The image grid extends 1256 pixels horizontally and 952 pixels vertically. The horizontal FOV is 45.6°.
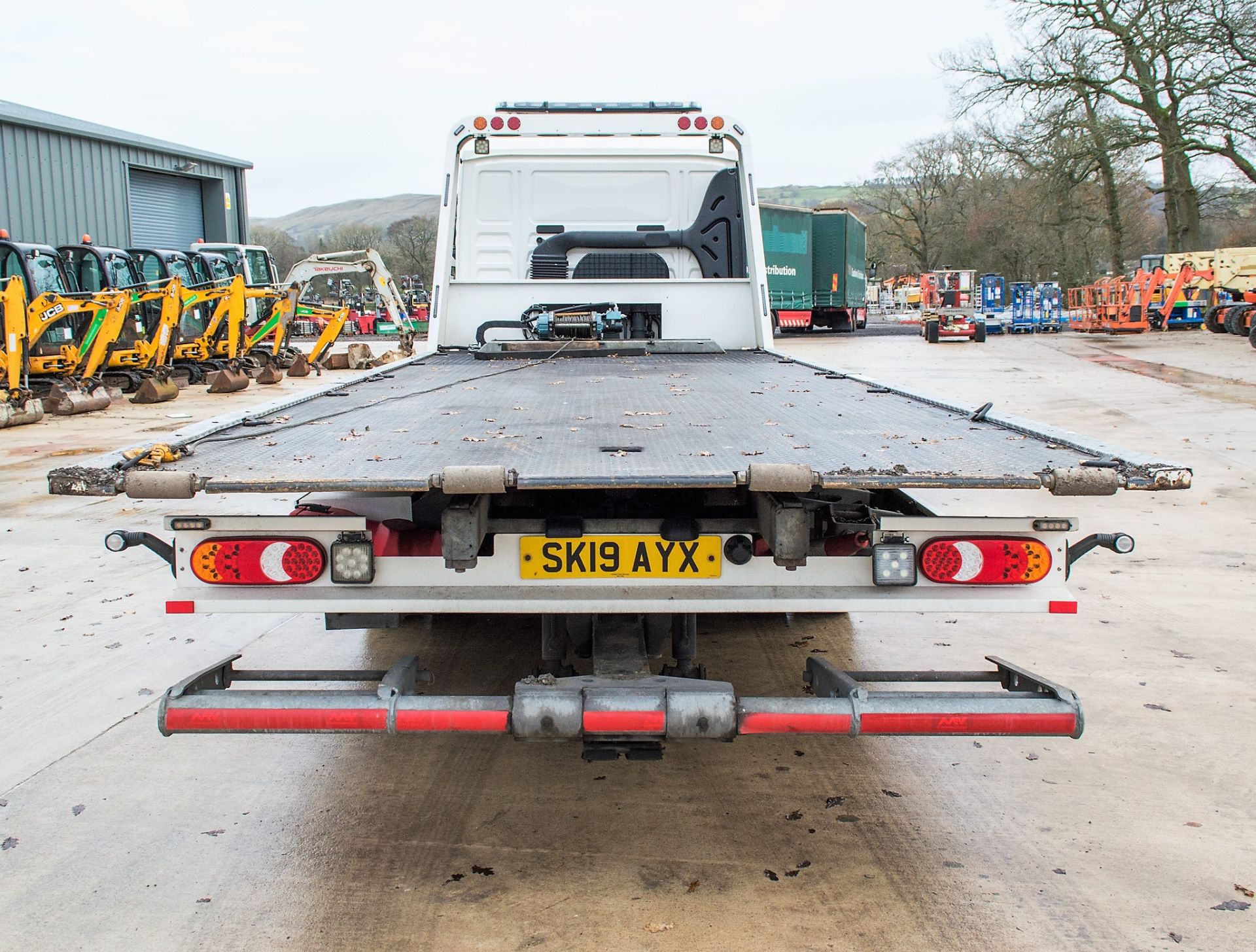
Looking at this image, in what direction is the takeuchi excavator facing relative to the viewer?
to the viewer's right

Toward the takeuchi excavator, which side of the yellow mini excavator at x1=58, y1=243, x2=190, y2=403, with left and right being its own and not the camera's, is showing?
left

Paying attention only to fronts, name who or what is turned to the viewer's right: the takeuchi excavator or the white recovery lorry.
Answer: the takeuchi excavator

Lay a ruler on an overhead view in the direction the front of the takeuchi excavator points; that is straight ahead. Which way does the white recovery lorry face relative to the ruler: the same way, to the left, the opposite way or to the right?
to the left

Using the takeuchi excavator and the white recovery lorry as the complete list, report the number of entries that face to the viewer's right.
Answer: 1

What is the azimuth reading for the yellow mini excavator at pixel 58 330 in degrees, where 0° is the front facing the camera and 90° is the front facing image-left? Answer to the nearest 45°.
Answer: approximately 315°

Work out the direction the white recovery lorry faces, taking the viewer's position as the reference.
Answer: facing away from the viewer
